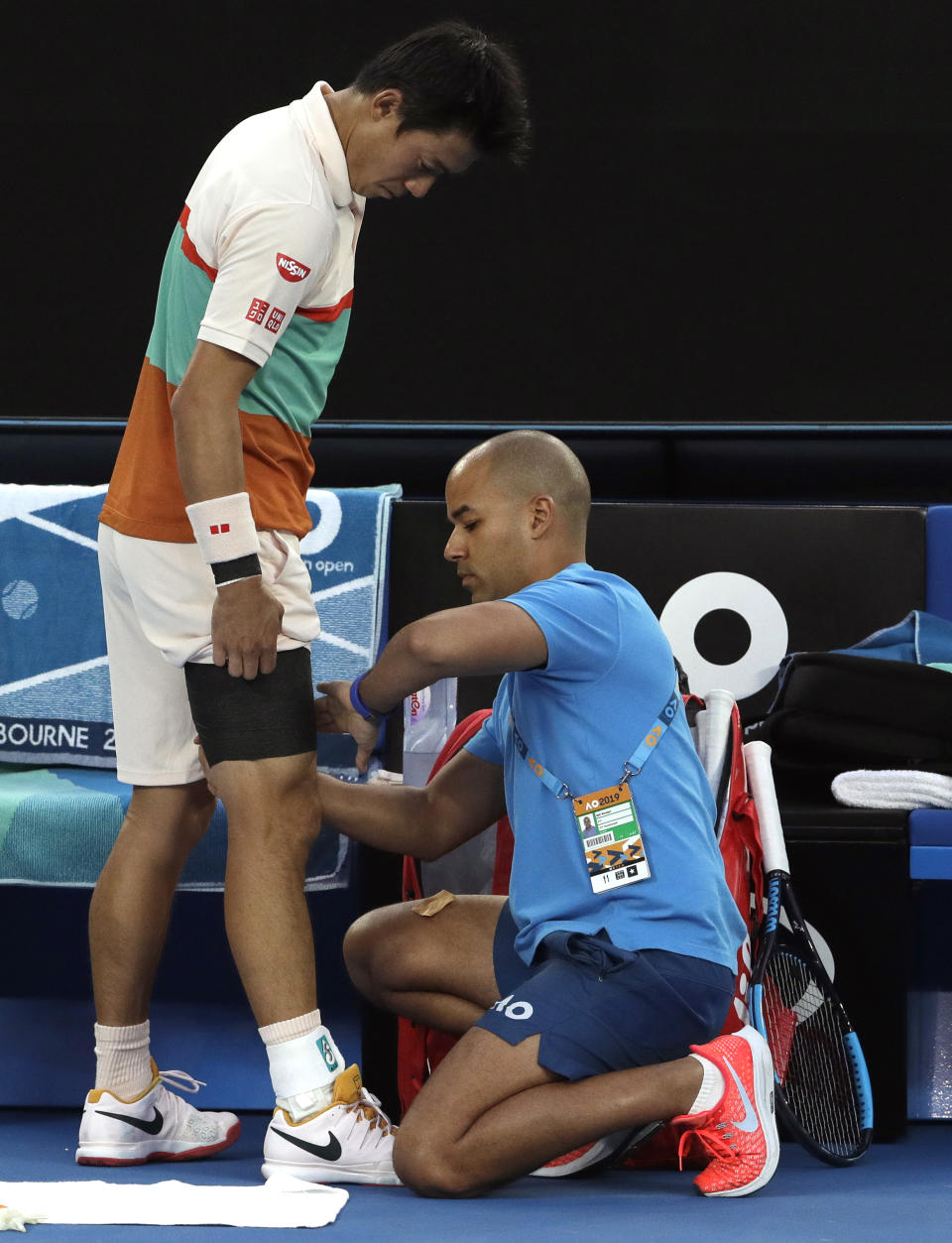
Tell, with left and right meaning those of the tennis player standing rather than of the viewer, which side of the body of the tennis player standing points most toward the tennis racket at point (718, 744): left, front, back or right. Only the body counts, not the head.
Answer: front

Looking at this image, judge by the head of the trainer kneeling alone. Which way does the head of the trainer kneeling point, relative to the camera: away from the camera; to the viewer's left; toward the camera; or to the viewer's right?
to the viewer's left

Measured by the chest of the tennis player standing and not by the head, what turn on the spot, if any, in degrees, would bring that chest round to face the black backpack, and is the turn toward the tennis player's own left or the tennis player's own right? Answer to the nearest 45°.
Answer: approximately 45° to the tennis player's own left

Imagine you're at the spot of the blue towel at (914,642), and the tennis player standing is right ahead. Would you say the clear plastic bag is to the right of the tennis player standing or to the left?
right

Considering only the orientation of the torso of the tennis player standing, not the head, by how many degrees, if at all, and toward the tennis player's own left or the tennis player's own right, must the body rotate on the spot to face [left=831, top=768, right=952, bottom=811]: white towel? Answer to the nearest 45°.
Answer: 0° — they already face it

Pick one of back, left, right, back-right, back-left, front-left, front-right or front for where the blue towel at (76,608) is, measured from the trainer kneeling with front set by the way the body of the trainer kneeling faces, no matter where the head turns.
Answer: front-right

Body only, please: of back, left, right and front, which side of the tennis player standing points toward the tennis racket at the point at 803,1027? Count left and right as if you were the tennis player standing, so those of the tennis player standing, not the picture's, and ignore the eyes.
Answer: front

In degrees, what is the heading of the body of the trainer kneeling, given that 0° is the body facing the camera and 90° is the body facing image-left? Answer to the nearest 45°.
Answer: approximately 90°

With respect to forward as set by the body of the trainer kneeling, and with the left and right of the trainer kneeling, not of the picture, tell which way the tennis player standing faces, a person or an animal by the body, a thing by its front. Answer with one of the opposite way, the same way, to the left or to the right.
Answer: the opposite way

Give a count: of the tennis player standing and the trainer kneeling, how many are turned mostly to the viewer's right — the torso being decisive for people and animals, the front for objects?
1

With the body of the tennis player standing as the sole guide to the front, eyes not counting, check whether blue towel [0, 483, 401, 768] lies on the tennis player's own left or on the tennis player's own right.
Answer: on the tennis player's own left

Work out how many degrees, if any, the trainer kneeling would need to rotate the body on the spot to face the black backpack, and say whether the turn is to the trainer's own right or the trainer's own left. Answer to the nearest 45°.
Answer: approximately 135° to the trainer's own right

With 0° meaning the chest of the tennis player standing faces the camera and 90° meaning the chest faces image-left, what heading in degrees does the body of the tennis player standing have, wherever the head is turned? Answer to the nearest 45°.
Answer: approximately 270°

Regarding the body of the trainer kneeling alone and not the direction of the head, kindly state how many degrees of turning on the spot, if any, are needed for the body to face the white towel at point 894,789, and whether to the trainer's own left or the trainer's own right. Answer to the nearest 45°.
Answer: approximately 135° to the trainer's own right
